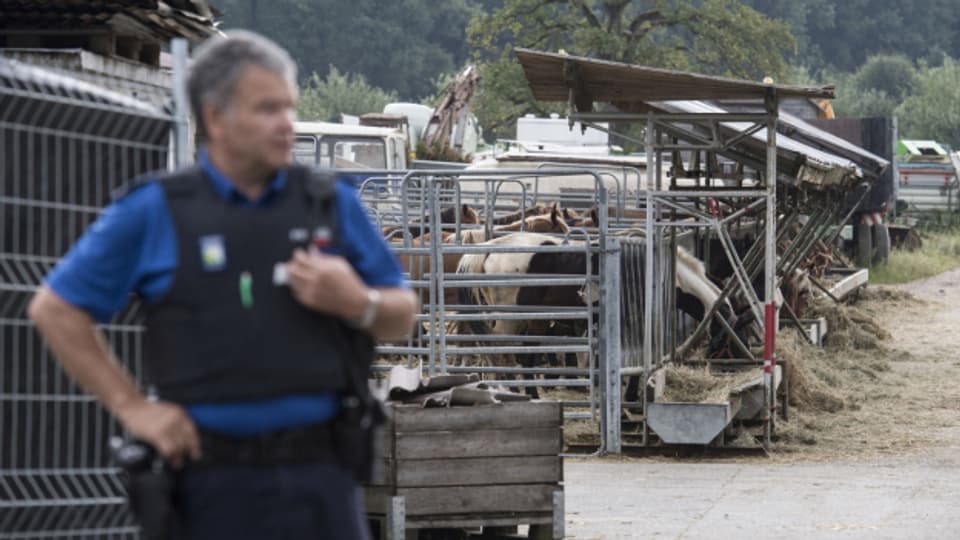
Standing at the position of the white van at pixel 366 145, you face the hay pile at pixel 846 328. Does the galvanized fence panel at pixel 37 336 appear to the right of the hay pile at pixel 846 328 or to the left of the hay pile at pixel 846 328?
right

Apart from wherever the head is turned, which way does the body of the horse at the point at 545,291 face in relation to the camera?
to the viewer's right

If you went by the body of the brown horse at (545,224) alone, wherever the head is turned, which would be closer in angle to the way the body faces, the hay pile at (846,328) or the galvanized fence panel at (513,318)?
the hay pile

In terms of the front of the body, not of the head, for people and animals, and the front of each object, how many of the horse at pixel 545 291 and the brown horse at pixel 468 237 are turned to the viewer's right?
2

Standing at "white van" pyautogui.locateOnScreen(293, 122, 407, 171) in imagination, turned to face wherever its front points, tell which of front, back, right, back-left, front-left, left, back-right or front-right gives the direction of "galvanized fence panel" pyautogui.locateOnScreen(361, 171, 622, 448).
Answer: left

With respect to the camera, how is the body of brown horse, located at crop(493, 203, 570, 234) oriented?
to the viewer's right
